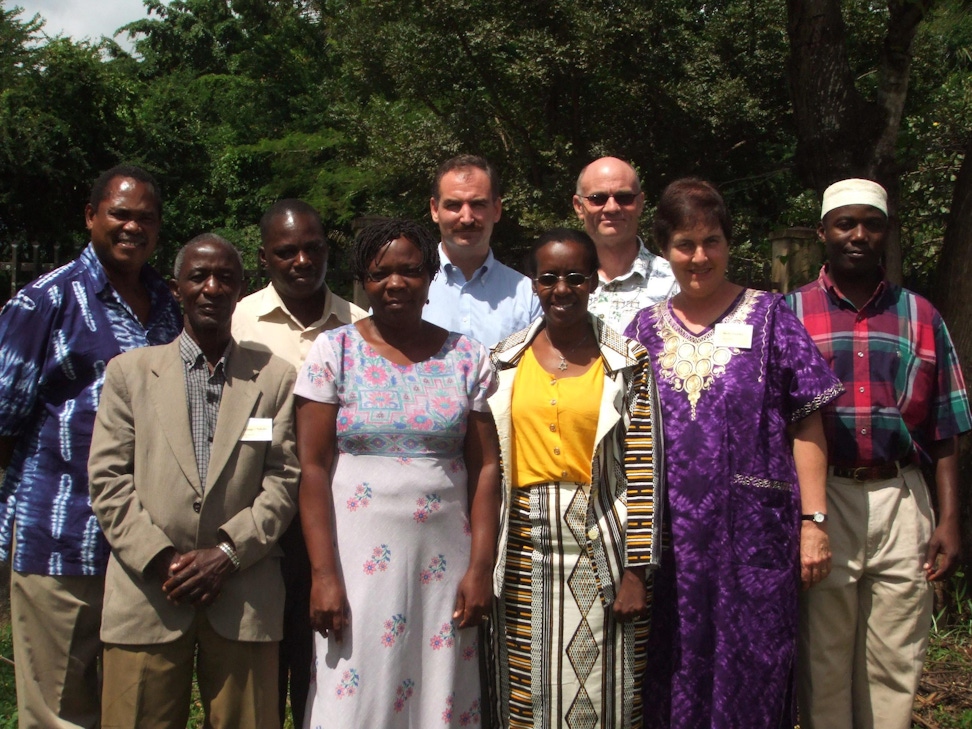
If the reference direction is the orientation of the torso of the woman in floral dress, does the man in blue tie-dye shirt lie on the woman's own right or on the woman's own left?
on the woman's own right

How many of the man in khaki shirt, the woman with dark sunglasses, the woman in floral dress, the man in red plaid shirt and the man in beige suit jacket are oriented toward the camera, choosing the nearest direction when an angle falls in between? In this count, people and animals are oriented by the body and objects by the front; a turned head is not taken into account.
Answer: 5

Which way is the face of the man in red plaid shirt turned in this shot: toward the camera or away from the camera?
toward the camera

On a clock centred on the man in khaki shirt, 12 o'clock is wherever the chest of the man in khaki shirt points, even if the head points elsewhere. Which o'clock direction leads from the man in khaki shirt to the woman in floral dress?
The woman in floral dress is roughly at 11 o'clock from the man in khaki shirt.

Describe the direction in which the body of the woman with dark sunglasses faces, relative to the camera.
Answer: toward the camera

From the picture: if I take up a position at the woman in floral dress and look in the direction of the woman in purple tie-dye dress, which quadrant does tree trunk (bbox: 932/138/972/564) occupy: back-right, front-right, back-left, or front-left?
front-left

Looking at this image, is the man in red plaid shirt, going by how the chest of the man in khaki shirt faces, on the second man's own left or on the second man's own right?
on the second man's own left

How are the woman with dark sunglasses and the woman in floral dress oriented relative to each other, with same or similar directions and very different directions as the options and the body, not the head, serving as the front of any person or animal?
same or similar directions

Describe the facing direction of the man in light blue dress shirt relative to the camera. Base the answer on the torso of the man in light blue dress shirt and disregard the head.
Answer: toward the camera

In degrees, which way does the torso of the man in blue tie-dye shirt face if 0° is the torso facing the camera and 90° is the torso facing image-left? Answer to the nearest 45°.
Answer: approximately 315°

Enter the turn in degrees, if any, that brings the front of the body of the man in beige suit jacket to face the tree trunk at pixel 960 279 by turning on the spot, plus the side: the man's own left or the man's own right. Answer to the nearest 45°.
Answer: approximately 90° to the man's own left

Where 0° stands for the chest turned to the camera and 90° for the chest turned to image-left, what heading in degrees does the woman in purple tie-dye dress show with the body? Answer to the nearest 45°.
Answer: approximately 45°

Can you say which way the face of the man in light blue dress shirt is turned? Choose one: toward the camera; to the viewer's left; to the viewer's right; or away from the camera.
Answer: toward the camera

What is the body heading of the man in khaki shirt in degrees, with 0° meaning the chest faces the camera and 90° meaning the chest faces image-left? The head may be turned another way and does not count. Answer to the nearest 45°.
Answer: approximately 0°

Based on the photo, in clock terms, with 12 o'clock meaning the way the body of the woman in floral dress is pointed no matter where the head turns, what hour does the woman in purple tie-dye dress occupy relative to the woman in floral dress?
The woman in purple tie-dye dress is roughly at 9 o'clock from the woman in floral dress.

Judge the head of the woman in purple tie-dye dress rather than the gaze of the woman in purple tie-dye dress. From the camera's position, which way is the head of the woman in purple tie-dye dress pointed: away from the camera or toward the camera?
toward the camera

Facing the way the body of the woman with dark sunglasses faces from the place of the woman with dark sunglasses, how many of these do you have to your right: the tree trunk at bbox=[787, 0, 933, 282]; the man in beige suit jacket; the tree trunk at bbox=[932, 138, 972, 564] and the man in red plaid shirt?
1

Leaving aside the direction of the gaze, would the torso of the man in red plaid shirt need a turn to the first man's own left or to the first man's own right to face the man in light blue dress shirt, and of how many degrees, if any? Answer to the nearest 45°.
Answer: approximately 90° to the first man's own right

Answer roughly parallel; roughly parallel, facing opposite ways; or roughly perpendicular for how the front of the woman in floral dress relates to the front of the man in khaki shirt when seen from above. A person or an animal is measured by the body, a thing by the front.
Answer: roughly parallel

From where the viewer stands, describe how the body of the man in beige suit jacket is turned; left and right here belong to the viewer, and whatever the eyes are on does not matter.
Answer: facing the viewer

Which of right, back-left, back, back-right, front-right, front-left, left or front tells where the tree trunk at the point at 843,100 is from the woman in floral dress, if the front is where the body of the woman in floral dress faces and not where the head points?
back-left

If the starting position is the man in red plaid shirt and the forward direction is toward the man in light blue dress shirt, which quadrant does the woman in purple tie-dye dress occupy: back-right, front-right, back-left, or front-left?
front-left
